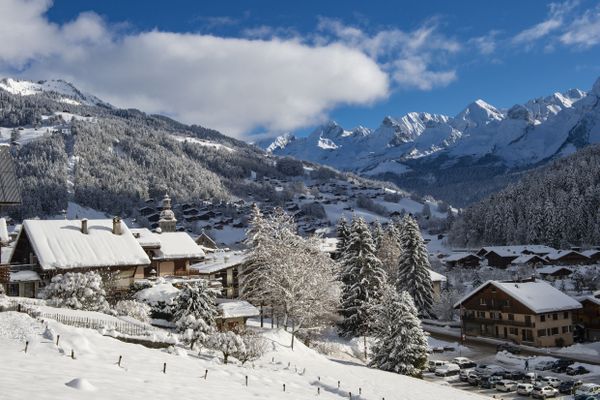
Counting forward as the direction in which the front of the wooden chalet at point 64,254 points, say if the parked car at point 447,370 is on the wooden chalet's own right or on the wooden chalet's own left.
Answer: on the wooden chalet's own left

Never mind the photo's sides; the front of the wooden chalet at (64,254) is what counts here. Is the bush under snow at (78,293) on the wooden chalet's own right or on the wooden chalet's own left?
on the wooden chalet's own left

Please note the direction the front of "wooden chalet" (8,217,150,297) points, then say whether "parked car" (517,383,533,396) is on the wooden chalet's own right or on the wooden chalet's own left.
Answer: on the wooden chalet's own left

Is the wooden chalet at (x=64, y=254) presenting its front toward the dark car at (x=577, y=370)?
no

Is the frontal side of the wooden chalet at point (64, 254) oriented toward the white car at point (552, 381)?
no

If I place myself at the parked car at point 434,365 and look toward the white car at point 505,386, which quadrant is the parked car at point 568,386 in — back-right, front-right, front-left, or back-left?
front-left

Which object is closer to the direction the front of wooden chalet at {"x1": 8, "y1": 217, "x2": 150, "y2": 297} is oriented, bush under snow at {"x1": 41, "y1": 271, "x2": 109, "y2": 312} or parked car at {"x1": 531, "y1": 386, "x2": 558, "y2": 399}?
the bush under snow

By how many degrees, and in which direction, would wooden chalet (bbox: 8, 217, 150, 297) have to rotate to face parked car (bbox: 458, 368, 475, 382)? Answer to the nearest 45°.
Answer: approximately 135° to its left

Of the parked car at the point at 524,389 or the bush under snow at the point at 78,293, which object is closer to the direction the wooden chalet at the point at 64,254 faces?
the bush under snow

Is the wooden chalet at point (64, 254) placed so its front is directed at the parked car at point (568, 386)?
no
